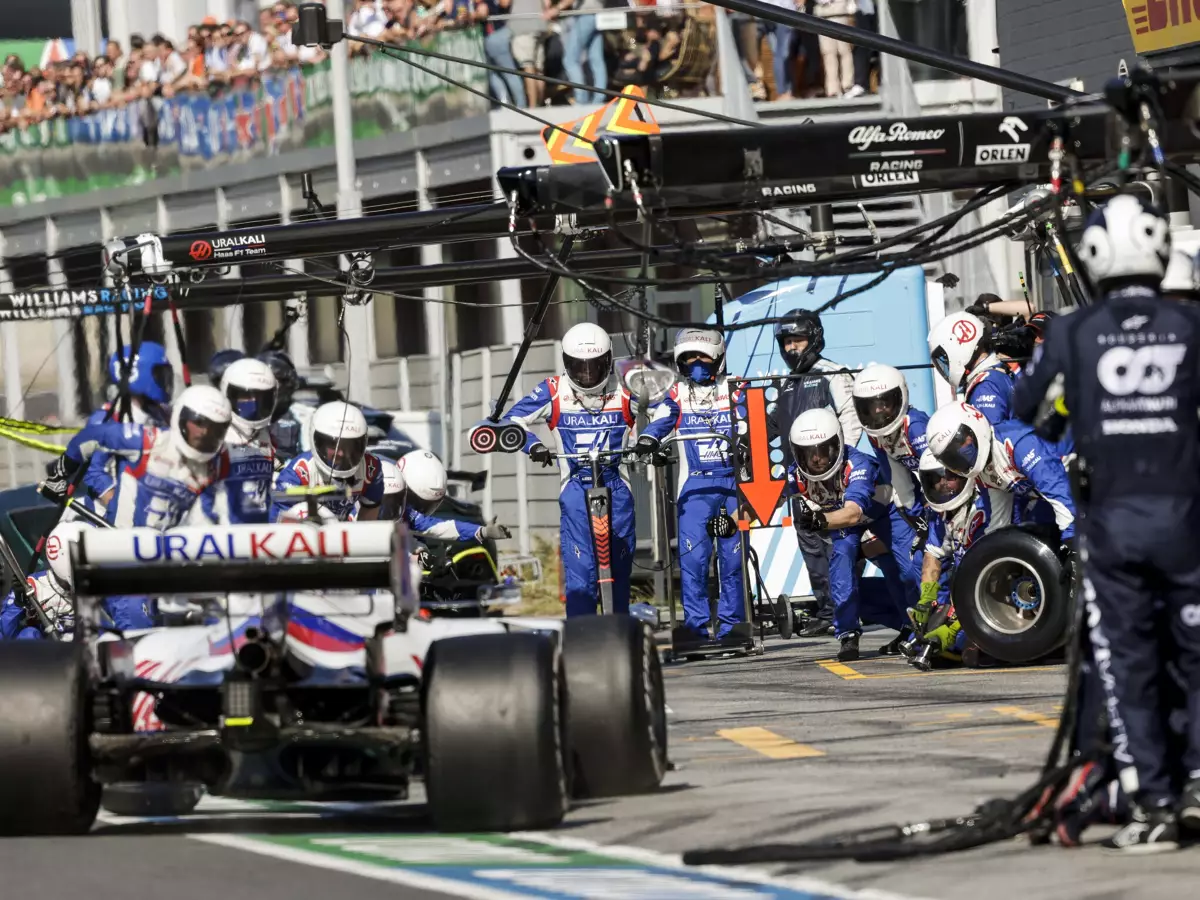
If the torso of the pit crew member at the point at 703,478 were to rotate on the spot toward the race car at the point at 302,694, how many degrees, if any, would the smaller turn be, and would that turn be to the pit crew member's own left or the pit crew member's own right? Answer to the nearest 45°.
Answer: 0° — they already face it

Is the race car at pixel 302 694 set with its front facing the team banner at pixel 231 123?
yes

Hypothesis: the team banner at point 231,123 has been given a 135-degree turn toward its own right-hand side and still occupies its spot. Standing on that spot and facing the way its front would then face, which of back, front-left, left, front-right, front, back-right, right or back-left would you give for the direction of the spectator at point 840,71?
back-right

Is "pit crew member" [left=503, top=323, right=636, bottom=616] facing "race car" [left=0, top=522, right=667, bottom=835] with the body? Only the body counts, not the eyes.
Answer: yes

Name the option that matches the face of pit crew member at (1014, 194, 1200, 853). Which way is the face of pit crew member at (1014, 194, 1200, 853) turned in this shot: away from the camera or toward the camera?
away from the camera

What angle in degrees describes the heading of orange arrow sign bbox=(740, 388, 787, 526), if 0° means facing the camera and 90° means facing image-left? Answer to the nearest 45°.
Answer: approximately 0°

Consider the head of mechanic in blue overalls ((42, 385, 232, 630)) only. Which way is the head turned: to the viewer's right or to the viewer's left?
to the viewer's right

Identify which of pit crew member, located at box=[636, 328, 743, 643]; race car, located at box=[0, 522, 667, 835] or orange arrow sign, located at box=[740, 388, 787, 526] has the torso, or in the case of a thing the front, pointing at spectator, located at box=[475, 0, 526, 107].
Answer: the race car

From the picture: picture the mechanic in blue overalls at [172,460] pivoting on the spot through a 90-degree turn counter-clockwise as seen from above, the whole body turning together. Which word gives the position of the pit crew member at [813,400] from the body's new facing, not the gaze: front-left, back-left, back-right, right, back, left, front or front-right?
front

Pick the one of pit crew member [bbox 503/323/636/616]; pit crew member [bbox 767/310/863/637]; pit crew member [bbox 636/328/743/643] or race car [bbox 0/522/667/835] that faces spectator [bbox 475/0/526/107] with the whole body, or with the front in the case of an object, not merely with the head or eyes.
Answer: the race car

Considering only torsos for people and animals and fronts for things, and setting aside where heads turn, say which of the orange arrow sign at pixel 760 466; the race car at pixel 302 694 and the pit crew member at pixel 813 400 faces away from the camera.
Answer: the race car
